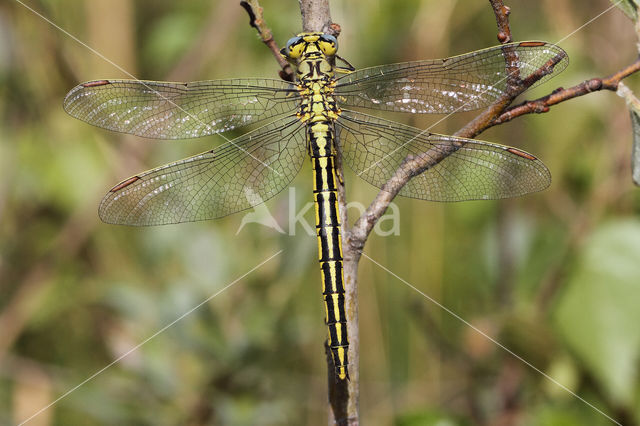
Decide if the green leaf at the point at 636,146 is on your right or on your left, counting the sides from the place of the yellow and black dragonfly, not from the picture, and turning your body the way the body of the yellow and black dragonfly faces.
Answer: on your right

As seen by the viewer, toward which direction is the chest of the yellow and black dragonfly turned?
away from the camera
